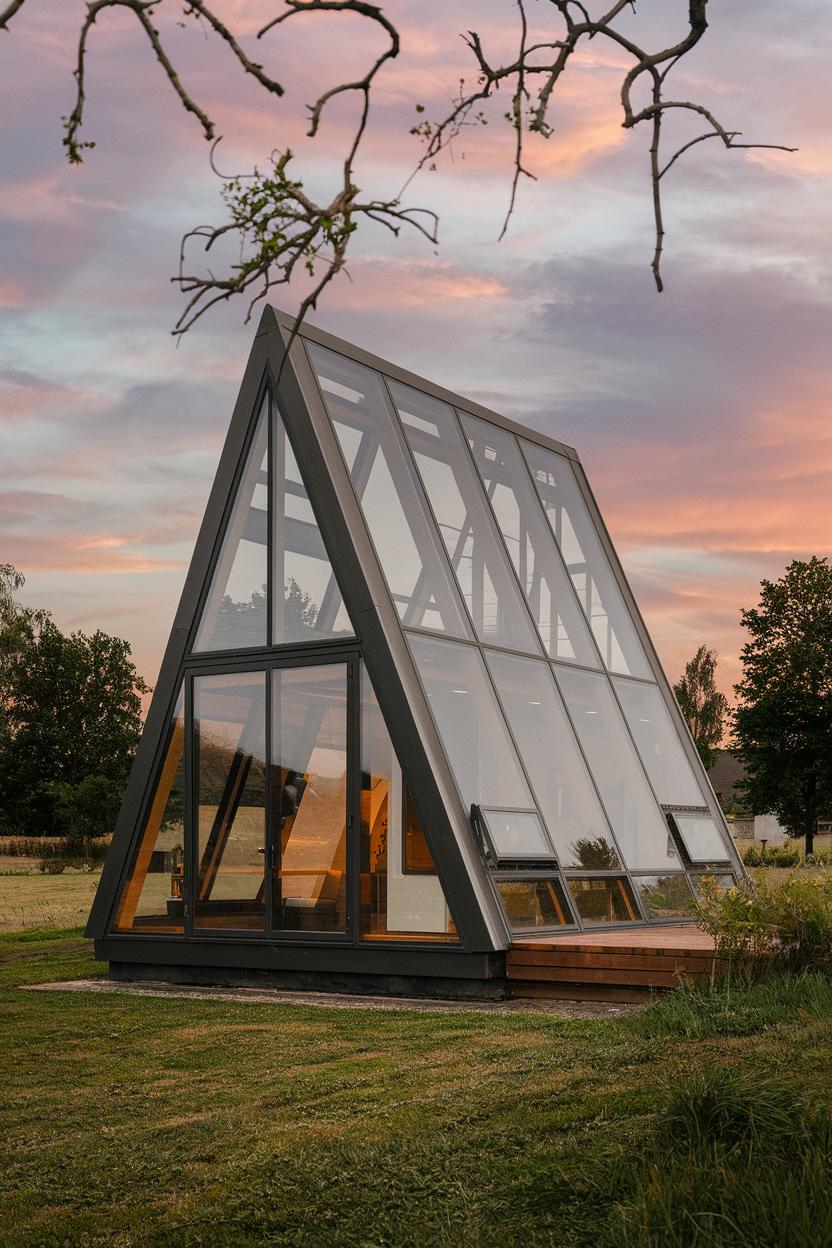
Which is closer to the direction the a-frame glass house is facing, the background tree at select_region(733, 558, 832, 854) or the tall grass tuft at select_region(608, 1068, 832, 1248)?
the tall grass tuft

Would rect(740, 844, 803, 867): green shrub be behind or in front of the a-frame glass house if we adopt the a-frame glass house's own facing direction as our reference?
behind

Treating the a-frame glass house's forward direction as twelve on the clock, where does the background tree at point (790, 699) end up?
The background tree is roughly at 5 o'clock from the a-frame glass house.

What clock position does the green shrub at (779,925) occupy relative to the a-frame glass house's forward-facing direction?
The green shrub is roughly at 9 o'clock from the a-frame glass house.

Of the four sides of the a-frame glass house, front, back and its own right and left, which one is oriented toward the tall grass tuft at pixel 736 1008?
left

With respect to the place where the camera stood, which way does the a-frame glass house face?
facing the viewer and to the left of the viewer

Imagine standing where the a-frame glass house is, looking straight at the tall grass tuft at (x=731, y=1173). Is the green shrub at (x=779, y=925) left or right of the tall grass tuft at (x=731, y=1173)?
left

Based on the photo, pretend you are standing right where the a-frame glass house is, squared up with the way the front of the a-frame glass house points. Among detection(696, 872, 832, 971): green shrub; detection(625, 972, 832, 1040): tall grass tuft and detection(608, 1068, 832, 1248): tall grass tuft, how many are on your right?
0

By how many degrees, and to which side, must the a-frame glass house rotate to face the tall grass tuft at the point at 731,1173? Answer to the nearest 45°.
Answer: approximately 45° to its left

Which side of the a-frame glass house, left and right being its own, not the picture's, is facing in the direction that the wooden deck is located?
left
